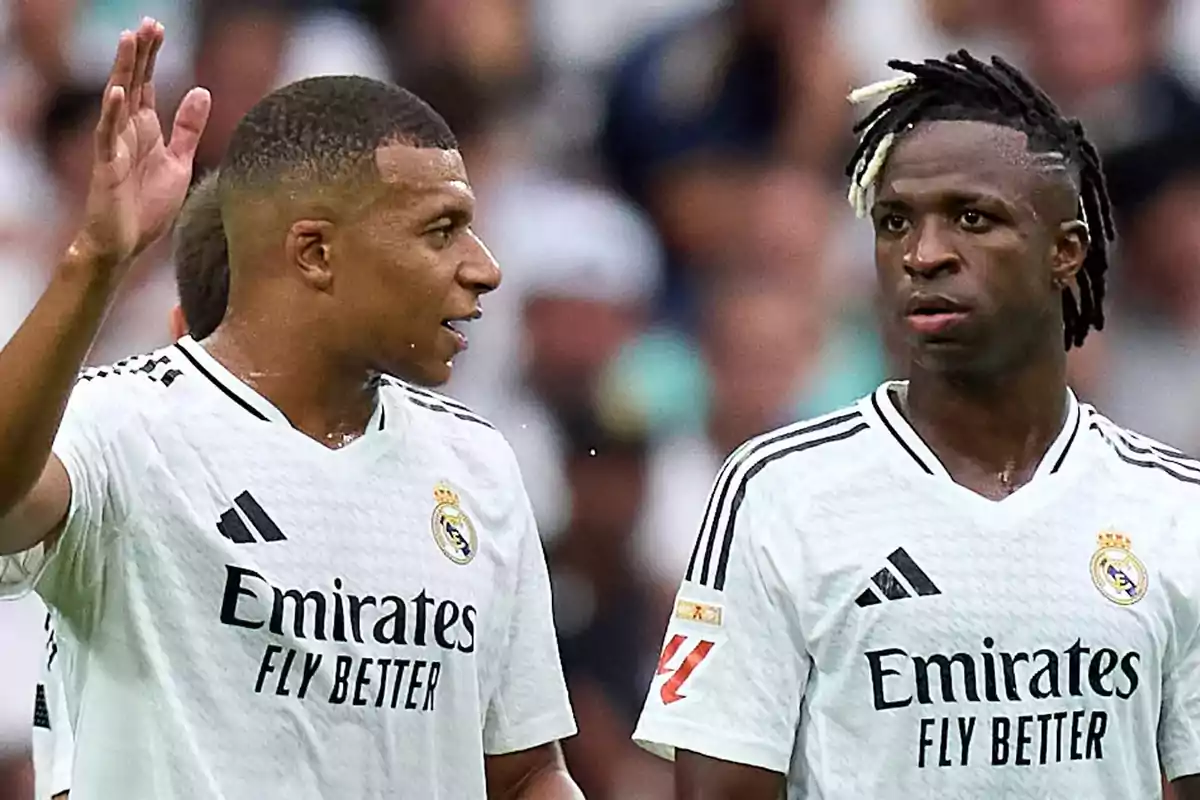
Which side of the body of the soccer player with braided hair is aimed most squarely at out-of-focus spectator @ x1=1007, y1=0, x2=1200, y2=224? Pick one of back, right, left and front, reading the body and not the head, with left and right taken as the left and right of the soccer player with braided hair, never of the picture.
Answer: back

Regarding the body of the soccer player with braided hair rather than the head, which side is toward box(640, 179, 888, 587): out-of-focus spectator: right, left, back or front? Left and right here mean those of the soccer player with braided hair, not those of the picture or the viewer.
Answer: back

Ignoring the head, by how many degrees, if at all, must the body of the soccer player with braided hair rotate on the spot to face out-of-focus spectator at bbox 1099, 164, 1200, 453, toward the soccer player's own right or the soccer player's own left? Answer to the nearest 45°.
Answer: approximately 180°

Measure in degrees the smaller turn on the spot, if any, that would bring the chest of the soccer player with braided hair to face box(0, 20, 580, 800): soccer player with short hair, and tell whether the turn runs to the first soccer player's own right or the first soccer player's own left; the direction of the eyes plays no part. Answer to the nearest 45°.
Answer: approximately 90° to the first soccer player's own right

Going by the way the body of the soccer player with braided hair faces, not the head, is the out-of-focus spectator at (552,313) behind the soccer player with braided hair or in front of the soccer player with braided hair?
behind

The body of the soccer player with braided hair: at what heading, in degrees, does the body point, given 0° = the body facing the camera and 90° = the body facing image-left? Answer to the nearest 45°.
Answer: approximately 0°

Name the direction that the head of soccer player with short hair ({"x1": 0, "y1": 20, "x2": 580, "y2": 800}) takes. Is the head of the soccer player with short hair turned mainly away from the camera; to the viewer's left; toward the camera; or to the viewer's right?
to the viewer's right

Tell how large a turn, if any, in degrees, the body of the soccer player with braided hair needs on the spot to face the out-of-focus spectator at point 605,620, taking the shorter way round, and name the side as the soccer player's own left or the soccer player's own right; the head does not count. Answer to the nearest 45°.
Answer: approximately 135° to the soccer player's own right
